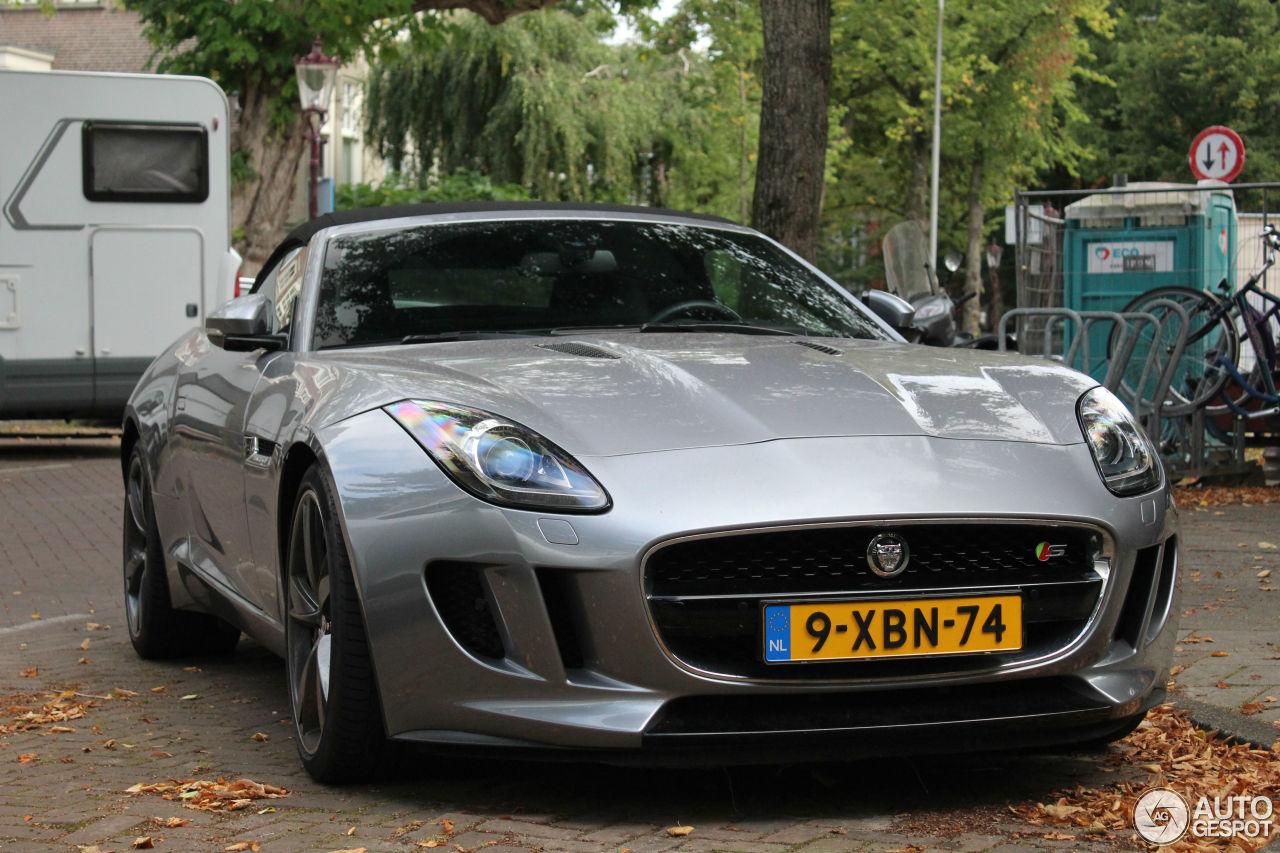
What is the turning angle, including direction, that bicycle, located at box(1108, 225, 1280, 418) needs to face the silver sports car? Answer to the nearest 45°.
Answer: approximately 90° to its left

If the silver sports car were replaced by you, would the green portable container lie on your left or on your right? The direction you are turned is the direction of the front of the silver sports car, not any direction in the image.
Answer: on your left

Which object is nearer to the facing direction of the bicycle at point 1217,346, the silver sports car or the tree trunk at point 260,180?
the tree trunk

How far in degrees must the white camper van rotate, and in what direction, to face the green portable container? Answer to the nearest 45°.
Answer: approximately 135° to its left

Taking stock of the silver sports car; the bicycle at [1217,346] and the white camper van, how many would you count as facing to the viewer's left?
2

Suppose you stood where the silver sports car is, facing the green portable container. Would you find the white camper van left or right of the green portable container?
left

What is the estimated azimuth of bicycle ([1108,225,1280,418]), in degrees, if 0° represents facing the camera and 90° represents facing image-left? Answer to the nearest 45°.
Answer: approximately 90°

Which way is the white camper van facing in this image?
to the viewer's left

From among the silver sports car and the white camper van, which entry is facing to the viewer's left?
the white camper van

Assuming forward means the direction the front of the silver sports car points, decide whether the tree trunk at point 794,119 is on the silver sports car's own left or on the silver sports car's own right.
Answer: on the silver sports car's own left
